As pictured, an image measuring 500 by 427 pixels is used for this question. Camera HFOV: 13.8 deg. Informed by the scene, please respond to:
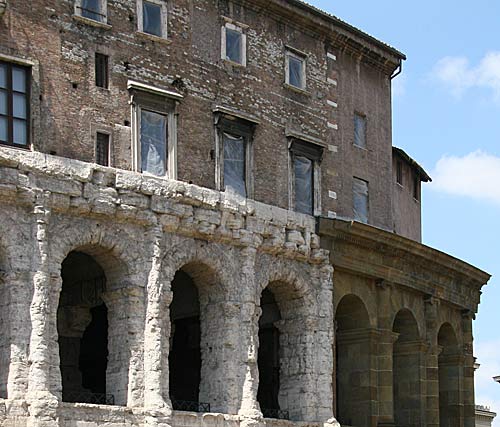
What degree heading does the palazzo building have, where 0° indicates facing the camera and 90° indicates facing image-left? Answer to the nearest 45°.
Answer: approximately 315°
